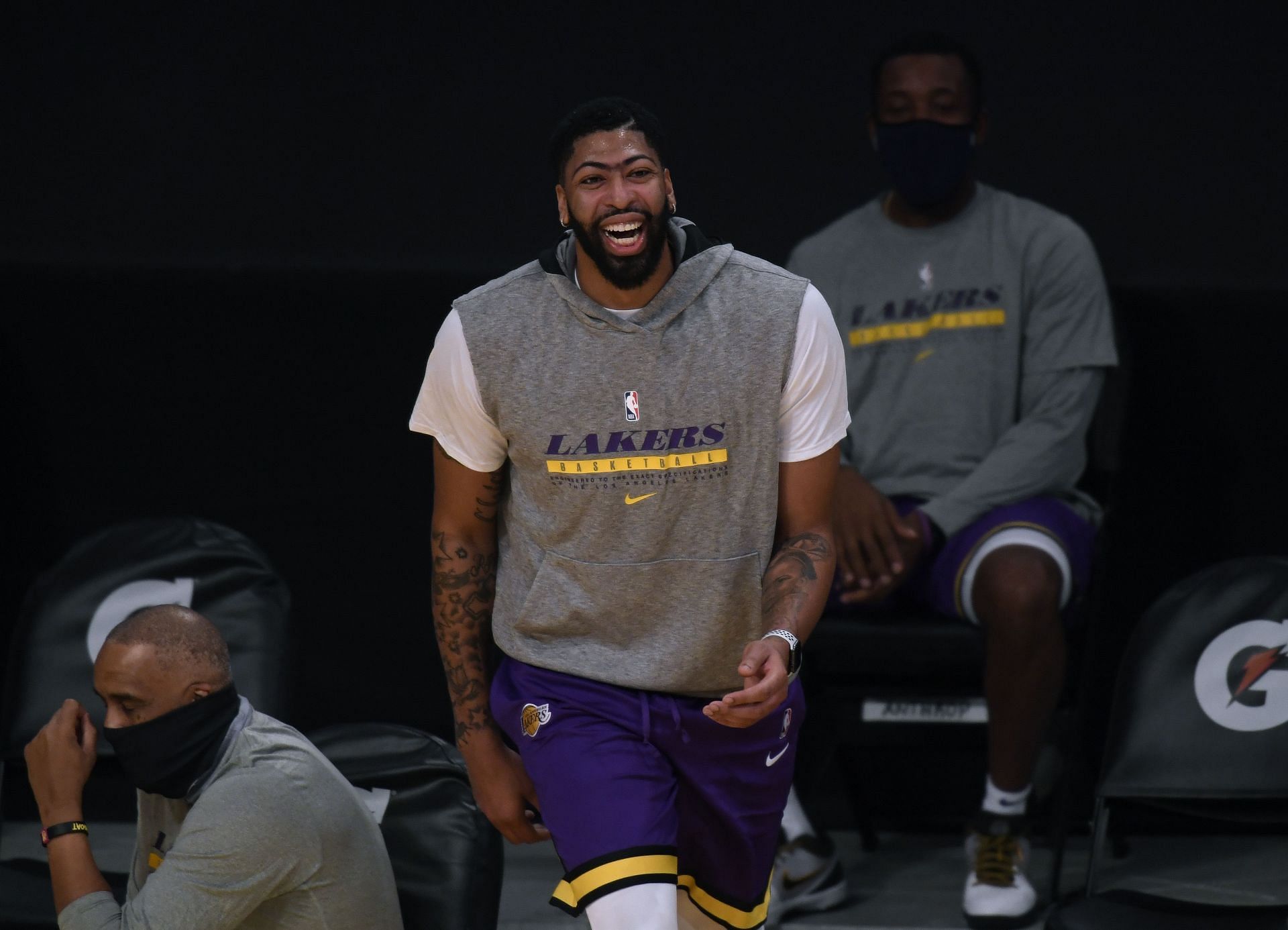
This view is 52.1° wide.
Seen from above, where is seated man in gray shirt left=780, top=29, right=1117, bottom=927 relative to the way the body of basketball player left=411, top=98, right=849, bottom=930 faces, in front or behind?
behind

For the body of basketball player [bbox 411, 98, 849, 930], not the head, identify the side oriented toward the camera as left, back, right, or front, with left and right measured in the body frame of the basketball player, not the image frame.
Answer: front

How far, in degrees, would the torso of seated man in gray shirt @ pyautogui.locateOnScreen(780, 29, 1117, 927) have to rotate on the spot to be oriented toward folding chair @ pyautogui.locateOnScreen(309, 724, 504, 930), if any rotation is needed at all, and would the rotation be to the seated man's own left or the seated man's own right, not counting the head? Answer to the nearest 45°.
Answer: approximately 45° to the seated man's own right

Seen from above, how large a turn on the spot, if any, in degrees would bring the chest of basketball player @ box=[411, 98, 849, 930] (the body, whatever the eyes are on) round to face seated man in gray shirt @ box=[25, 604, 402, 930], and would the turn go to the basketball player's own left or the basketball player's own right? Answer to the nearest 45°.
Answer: approximately 90° to the basketball player's own right

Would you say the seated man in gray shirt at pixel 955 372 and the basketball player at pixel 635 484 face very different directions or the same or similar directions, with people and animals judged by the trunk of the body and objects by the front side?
same or similar directions

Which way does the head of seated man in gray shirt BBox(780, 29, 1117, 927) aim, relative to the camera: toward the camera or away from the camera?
toward the camera

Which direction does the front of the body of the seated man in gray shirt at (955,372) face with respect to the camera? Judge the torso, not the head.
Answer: toward the camera

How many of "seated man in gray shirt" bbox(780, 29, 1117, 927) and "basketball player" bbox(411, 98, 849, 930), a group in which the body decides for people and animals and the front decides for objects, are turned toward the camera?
2

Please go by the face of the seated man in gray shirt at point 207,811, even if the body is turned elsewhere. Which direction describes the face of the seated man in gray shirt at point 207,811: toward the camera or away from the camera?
toward the camera
